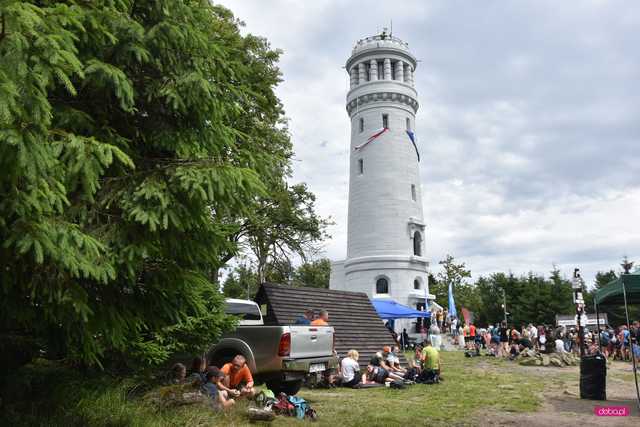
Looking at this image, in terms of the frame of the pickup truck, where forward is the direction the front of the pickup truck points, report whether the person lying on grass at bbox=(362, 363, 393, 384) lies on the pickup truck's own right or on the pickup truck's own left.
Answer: on the pickup truck's own right

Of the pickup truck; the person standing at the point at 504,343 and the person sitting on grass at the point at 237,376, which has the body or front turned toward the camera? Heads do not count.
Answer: the person sitting on grass

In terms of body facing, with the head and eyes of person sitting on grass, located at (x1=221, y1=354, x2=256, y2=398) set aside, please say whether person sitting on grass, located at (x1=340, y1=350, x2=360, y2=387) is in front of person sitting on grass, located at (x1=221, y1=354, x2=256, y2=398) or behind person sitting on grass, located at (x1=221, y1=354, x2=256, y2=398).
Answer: behind

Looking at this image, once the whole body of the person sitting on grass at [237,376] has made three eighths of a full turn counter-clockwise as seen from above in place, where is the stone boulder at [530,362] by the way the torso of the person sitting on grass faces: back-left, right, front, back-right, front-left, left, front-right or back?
front
